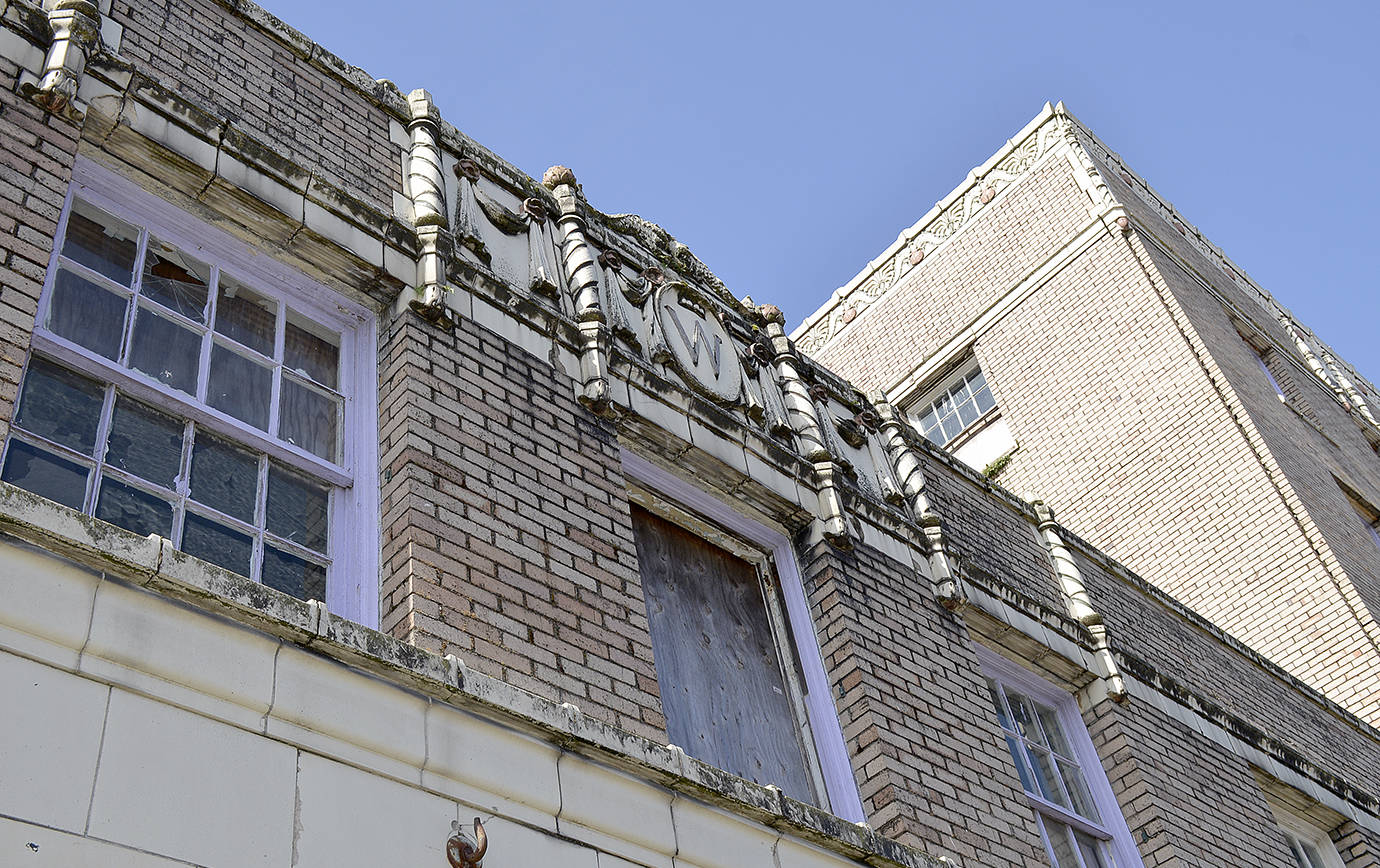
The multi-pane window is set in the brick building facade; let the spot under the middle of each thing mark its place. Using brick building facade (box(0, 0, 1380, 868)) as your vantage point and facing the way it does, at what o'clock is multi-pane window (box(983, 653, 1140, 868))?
The multi-pane window is roughly at 9 o'clock from the brick building facade.

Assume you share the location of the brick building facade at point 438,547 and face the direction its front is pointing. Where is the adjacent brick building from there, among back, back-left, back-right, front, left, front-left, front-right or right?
left

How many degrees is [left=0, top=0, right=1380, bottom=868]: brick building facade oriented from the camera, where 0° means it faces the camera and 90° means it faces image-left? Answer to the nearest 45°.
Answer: approximately 315°
